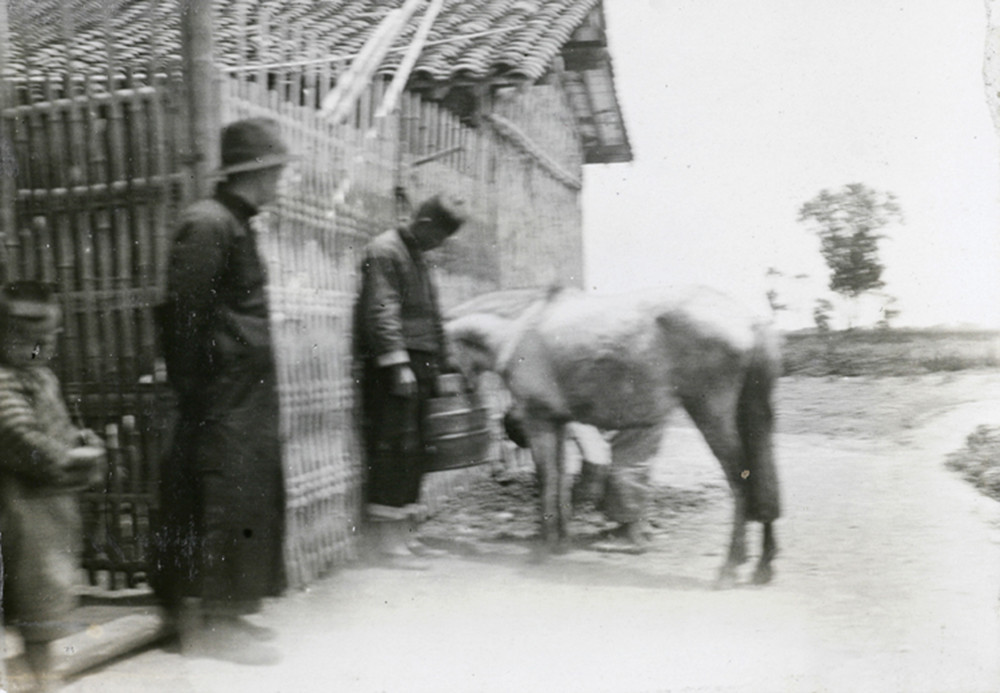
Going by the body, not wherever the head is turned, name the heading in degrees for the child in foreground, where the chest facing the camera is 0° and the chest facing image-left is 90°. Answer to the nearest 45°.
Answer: approximately 270°

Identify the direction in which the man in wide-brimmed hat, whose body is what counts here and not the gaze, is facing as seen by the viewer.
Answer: to the viewer's right

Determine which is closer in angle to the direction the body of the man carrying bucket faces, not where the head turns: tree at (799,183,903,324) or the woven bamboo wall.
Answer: the tree

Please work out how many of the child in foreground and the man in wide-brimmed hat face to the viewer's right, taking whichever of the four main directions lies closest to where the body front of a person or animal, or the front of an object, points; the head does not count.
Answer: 2

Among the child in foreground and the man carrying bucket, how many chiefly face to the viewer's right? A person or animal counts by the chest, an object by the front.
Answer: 2

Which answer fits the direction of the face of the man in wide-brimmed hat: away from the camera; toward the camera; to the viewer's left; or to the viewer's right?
to the viewer's right

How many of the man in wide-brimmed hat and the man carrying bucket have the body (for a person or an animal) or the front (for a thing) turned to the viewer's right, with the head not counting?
2

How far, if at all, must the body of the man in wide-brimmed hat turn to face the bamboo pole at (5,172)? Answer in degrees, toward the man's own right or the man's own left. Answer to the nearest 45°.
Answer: approximately 135° to the man's own left

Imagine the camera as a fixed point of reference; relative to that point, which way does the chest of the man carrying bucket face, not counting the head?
to the viewer's right
